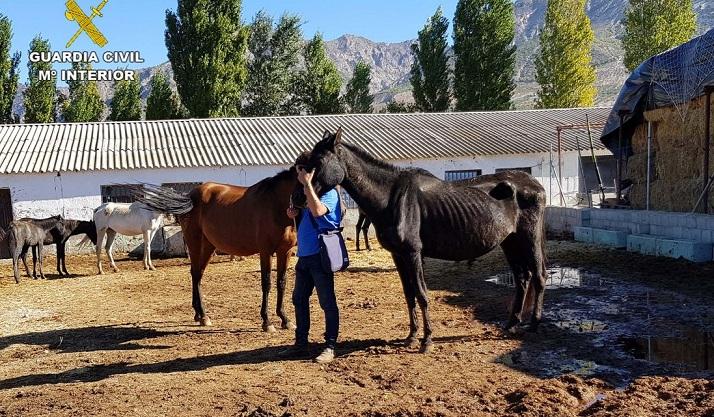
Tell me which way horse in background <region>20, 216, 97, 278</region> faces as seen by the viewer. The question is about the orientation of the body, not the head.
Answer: to the viewer's right

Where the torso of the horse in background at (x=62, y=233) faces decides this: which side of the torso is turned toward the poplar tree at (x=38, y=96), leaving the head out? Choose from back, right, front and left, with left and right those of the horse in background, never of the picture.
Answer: left

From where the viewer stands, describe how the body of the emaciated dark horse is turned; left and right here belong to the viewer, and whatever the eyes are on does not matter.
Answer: facing the viewer and to the left of the viewer

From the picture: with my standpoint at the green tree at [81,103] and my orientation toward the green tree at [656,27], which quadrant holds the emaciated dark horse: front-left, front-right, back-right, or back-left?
front-right

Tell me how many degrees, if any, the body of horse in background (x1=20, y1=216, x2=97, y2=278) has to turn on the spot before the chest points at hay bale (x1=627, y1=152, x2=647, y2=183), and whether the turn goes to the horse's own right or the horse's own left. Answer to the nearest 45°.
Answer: approximately 45° to the horse's own right

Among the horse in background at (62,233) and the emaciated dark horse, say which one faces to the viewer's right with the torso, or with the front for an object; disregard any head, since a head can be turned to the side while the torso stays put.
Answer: the horse in background

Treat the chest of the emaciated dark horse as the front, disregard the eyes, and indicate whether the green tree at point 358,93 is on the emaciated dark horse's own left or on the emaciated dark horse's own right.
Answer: on the emaciated dark horse's own right

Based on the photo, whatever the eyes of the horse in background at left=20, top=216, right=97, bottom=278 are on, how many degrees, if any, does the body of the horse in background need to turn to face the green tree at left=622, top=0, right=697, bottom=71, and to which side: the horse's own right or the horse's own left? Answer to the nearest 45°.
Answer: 0° — it already faces it

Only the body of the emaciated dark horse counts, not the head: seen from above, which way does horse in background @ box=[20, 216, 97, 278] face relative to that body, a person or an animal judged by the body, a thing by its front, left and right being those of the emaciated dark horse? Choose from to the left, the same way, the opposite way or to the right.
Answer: the opposite way
